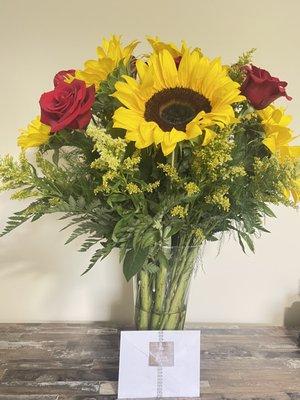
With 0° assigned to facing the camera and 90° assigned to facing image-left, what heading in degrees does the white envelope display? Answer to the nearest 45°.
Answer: approximately 0°

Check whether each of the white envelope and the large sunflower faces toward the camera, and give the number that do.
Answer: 2
